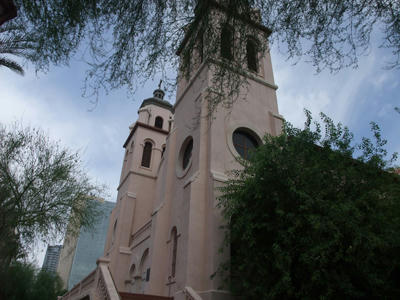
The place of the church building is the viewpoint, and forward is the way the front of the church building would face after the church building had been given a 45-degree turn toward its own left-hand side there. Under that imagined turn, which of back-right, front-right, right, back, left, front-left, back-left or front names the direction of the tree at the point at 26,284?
back-right

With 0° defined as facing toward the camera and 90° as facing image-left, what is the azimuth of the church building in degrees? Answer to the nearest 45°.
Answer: approximately 45°
